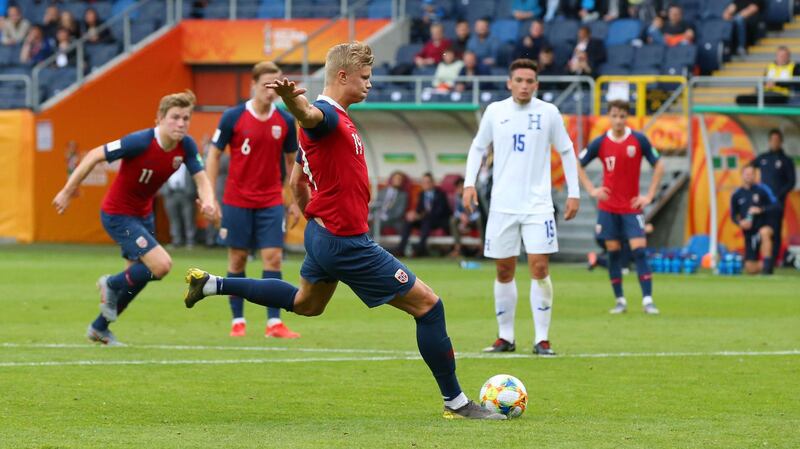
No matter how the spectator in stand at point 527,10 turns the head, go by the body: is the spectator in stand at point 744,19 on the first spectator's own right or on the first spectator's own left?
on the first spectator's own left

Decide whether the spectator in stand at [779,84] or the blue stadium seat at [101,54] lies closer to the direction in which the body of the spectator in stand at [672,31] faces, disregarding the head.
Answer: the spectator in stand

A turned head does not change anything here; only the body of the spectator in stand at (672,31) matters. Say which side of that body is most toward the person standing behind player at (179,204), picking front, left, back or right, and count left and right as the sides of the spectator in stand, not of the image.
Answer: right

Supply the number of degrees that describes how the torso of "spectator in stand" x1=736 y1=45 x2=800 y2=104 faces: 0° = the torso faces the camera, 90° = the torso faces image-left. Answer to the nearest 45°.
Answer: approximately 45°

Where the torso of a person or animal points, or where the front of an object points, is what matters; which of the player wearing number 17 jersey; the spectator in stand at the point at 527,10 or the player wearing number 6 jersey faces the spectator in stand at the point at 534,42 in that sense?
the spectator in stand at the point at 527,10

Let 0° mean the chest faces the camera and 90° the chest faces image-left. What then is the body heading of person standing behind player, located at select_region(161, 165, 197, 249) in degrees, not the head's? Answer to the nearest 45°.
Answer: approximately 0°

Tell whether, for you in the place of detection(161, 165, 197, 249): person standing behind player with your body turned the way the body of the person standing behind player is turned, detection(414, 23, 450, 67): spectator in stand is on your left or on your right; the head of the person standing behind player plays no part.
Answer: on your left

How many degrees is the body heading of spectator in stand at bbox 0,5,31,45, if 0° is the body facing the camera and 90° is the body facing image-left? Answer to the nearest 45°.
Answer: approximately 0°

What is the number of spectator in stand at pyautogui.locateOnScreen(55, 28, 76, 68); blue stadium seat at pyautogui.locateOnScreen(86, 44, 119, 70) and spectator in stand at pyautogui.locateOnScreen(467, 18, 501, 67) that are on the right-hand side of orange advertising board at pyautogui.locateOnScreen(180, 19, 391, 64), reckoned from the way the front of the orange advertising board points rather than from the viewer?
2
